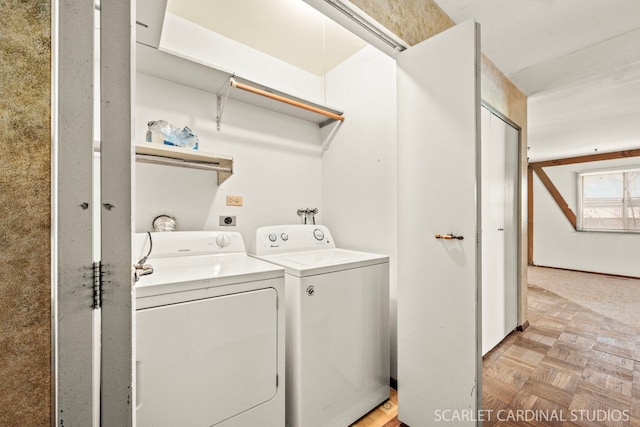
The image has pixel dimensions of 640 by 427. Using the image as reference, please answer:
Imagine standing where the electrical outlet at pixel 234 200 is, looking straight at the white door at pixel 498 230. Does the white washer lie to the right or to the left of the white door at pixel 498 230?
right

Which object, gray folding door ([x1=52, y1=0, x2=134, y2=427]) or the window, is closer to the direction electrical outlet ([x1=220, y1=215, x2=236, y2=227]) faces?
the gray folding door

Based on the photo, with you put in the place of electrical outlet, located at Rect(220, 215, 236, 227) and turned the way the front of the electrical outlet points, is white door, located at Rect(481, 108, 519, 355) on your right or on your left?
on your left

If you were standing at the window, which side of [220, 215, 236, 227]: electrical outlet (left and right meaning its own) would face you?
left

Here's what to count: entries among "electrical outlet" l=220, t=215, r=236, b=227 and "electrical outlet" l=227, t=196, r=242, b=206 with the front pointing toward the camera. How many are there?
2

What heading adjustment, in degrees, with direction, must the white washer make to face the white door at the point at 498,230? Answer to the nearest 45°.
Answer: approximately 90° to its left

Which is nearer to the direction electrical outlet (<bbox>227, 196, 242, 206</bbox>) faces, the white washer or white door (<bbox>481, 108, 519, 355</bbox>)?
the white washer

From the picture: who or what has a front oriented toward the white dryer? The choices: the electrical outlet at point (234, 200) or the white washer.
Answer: the electrical outlet

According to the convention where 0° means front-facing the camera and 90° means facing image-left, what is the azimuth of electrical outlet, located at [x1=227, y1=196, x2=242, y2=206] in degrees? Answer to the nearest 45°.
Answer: approximately 0°

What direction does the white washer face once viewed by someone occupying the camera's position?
facing the viewer and to the right of the viewer

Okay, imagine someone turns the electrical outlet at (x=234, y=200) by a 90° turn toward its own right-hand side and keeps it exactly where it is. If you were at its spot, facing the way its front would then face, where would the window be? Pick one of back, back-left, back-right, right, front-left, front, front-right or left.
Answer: back

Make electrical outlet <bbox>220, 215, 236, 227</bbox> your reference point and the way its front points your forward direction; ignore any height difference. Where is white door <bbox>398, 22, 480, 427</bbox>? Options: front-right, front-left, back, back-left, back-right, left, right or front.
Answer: front-left
